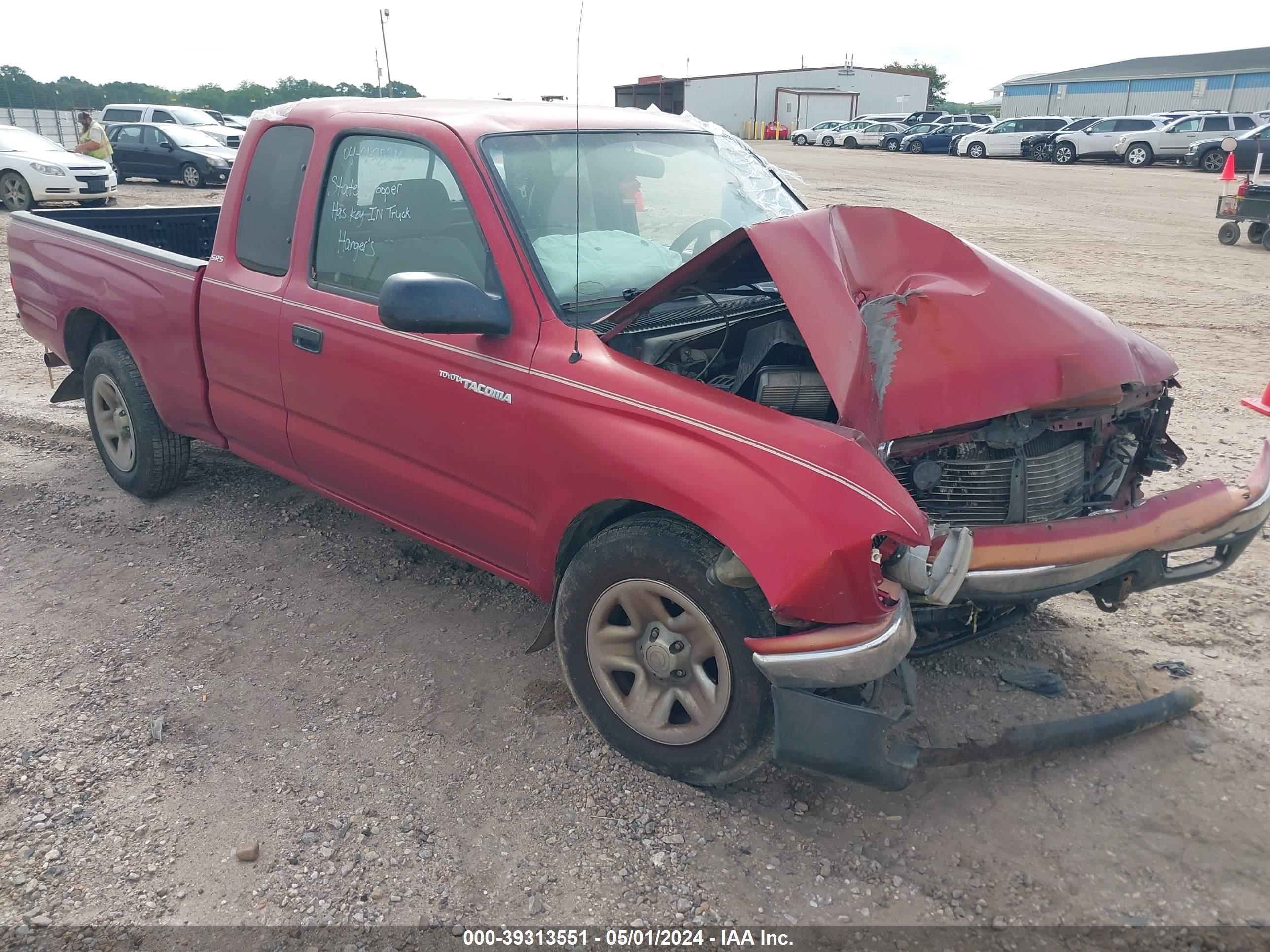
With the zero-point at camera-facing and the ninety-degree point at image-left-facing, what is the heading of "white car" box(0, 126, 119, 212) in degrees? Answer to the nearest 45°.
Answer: approximately 315°

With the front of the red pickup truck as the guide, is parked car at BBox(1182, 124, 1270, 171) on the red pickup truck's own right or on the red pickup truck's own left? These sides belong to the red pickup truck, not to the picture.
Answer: on the red pickup truck's own left

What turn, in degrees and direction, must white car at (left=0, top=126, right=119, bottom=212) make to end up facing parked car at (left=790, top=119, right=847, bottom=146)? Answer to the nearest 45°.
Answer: approximately 90° to its left

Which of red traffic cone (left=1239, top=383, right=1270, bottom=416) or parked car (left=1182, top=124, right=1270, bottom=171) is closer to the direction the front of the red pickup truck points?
the red traffic cone

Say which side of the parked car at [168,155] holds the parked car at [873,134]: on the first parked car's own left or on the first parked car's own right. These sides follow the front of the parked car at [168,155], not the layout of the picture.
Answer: on the first parked car's own left

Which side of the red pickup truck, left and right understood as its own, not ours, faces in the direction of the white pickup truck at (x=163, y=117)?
back

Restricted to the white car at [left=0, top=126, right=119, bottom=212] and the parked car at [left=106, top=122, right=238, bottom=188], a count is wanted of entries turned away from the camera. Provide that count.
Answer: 0

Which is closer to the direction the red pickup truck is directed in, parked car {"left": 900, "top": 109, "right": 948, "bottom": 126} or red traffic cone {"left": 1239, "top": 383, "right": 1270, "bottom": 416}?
the red traffic cone

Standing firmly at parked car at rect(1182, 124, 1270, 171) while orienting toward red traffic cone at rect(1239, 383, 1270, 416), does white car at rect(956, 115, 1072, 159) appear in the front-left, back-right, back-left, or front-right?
back-right

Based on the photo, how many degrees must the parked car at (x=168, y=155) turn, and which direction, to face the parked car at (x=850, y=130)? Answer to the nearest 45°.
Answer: approximately 90° to its left

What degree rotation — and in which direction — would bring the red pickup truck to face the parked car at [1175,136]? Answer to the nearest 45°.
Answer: approximately 90° to its left

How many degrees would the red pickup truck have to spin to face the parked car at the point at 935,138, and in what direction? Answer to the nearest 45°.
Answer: approximately 135° to its left

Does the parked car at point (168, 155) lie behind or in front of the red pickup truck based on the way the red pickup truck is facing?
behind
